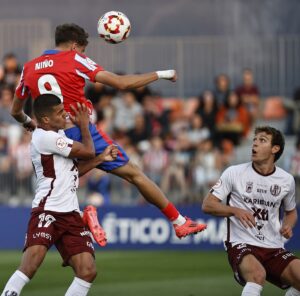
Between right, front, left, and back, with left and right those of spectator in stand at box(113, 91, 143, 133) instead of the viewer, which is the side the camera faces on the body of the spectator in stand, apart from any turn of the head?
front

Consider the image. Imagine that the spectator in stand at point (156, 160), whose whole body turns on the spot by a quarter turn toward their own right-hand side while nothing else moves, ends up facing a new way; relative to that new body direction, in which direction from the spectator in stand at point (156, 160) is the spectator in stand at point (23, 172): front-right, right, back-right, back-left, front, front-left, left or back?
front

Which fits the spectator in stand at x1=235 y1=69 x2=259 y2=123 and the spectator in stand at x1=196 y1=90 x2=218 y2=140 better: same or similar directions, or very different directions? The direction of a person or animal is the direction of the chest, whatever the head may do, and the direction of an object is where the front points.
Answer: same or similar directions

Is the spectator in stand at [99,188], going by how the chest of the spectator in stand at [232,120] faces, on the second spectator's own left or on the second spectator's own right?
on the second spectator's own right

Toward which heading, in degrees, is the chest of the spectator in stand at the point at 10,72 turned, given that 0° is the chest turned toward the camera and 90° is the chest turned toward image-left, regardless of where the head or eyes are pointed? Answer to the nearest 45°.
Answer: approximately 0°

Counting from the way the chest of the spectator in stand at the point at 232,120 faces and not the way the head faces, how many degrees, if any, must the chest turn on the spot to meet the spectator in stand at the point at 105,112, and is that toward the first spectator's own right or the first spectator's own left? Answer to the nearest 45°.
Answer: approximately 90° to the first spectator's own right

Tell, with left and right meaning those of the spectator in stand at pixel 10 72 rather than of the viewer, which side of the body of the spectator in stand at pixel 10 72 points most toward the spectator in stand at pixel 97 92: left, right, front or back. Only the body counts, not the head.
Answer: left

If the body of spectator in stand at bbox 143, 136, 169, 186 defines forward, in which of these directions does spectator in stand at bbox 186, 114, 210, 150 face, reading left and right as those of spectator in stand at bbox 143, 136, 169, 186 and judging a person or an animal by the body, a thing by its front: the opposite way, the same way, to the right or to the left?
the same way

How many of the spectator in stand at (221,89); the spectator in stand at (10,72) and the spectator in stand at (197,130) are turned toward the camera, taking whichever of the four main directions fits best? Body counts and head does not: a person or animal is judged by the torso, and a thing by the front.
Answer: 3

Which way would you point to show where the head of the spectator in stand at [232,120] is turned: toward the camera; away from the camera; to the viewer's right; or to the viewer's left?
toward the camera

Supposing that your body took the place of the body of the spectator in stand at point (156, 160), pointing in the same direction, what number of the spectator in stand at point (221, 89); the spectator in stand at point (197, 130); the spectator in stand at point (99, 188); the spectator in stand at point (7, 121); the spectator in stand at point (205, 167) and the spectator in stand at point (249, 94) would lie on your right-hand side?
2

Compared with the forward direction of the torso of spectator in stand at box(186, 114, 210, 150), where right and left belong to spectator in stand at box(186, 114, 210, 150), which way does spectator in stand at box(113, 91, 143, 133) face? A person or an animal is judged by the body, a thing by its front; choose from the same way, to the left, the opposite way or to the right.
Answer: the same way

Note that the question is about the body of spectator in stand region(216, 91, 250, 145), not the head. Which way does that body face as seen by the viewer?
toward the camera

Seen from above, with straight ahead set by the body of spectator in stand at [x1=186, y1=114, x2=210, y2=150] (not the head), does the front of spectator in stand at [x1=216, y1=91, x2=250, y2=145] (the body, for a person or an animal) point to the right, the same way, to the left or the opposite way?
the same way

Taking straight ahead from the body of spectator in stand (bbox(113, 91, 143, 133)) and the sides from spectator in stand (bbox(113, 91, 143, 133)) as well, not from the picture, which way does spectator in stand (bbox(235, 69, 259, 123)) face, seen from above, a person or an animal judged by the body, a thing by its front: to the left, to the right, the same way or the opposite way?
the same way

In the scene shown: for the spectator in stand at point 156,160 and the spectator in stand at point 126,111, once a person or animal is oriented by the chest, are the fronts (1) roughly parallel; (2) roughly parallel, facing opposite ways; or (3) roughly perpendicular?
roughly parallel
